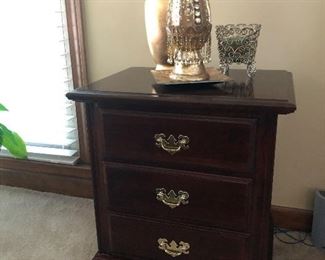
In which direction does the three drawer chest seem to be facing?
toward the camera

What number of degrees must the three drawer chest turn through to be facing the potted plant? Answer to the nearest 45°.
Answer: approximately 135° to its right

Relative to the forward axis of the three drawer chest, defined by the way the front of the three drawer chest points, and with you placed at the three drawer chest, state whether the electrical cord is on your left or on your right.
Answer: on your left

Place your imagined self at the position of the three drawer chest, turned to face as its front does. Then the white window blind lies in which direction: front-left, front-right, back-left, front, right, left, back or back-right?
back-right
